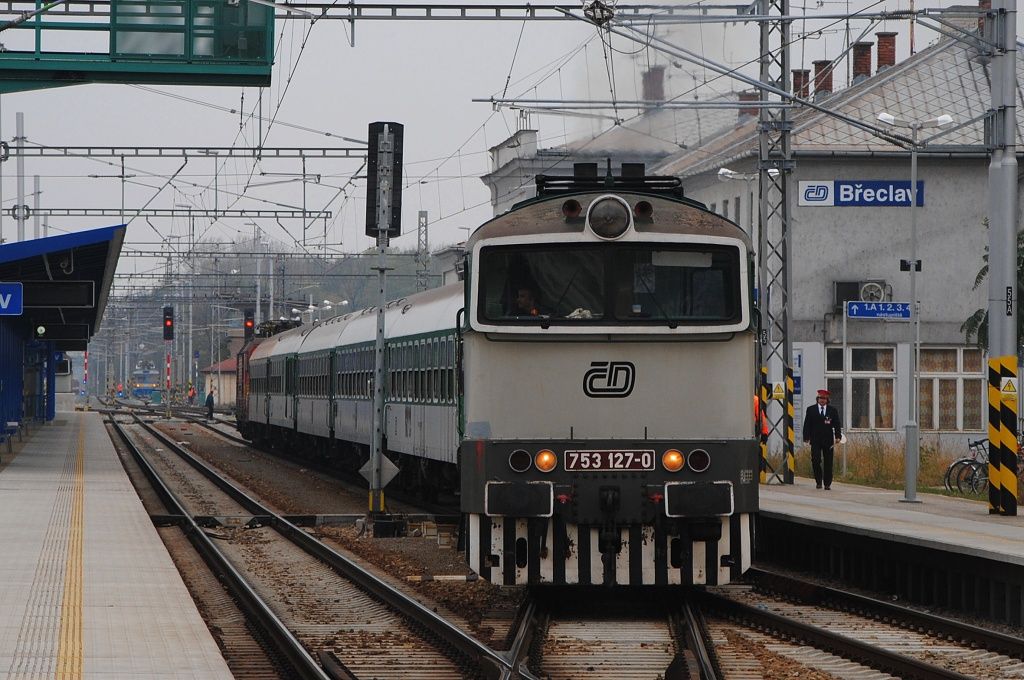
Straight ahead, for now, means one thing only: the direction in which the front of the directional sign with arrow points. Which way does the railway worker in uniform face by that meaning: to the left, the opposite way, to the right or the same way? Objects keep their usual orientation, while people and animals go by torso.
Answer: the same way

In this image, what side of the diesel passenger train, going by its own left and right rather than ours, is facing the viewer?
front

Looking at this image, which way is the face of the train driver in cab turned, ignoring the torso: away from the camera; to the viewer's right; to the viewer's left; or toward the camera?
toward the camera

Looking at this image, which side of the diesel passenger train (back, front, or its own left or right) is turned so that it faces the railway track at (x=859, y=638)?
front

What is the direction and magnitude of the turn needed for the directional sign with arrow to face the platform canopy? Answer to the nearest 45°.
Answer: approximately 90° to its right

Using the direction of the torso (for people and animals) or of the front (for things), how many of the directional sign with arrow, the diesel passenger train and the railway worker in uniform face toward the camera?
3

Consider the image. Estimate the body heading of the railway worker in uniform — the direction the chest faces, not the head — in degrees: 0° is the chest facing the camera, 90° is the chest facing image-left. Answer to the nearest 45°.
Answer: approximately 0°

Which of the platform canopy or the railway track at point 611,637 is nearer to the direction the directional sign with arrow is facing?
the railway track

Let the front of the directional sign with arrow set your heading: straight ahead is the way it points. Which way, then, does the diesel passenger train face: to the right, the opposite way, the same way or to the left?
the same way

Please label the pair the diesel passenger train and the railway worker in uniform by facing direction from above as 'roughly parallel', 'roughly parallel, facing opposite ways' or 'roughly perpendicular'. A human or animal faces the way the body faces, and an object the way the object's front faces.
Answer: roughly parallel

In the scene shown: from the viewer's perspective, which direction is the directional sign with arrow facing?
toward the camera
